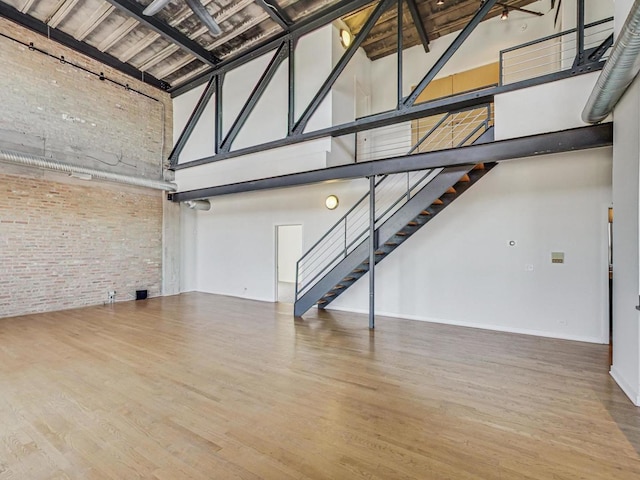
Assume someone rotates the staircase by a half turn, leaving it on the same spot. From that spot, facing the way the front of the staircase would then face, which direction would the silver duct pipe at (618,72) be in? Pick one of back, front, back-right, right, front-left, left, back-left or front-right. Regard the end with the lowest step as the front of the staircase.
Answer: front

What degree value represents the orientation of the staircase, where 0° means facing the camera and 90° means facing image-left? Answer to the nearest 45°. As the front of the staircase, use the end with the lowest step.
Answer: approximately 135°

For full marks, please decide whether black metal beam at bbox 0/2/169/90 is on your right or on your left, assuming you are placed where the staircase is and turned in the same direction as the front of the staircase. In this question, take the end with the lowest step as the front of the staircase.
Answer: on your left
